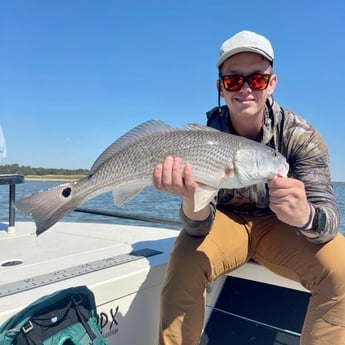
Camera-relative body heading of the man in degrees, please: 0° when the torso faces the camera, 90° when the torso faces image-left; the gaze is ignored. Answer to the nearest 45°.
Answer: approximately 0°
